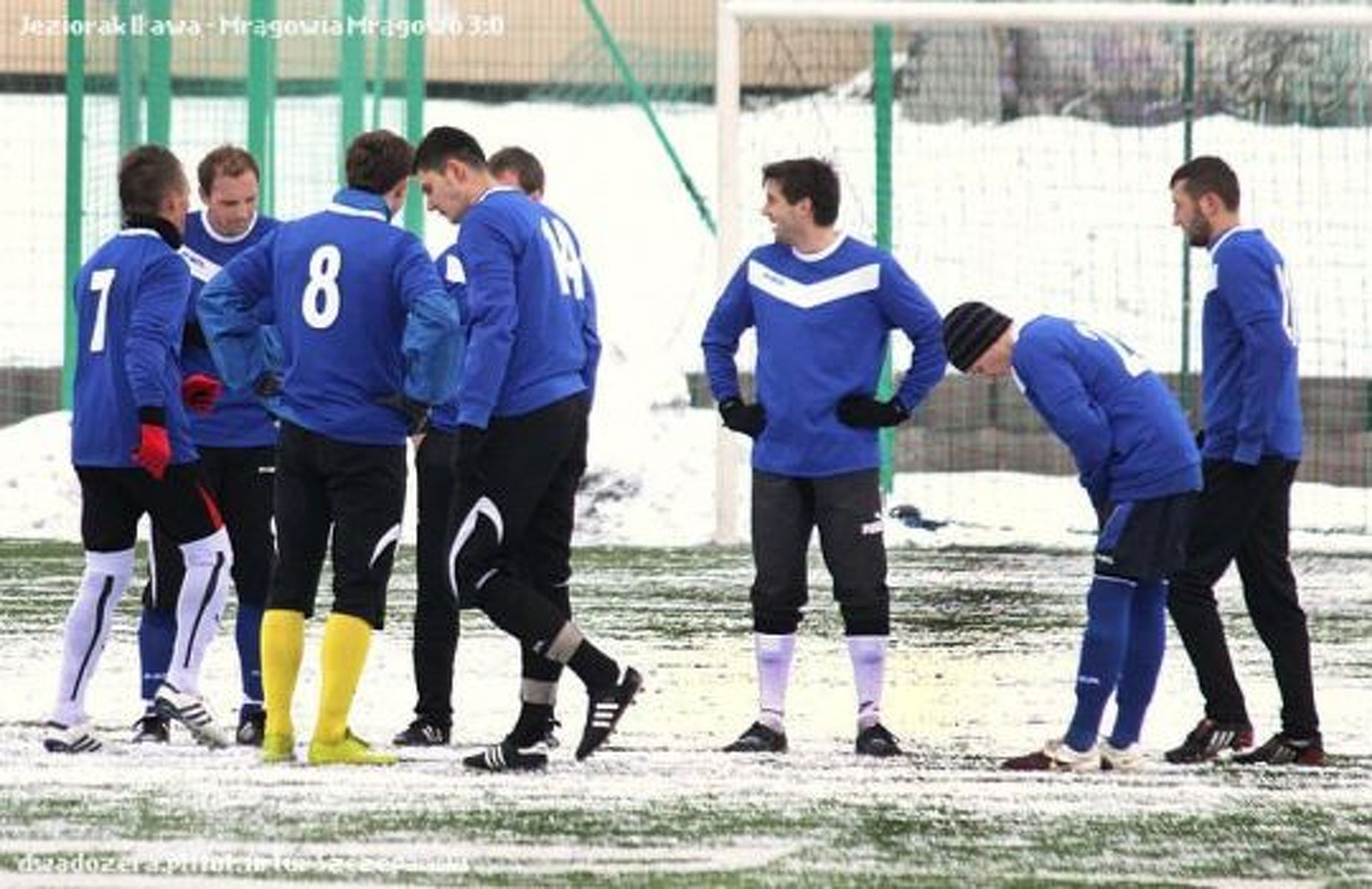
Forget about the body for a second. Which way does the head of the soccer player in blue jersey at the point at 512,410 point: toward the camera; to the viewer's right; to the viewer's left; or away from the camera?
to the viewer's left

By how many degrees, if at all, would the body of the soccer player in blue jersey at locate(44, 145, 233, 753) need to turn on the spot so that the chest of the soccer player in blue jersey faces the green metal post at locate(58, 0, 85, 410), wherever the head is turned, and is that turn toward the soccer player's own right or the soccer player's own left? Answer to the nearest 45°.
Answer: approximately 45° to the soccer player's own left

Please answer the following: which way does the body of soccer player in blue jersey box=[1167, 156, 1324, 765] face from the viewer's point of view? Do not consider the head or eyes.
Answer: to the viewer's left

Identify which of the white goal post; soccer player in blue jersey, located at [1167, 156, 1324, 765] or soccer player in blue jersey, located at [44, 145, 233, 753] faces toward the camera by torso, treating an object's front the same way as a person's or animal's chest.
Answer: the white goal post

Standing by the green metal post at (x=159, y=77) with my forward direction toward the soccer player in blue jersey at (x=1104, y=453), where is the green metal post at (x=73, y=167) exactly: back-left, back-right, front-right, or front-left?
back-right

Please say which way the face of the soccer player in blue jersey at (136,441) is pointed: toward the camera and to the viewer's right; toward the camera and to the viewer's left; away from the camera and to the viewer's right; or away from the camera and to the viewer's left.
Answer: away from the camera and to the viewer's right

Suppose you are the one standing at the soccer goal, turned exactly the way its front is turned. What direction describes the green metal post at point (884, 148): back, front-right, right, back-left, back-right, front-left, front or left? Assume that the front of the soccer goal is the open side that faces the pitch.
back

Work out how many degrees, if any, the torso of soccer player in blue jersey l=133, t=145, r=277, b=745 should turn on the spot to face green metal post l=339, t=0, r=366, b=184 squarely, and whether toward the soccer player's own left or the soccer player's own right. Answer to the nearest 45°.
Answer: approximately 180°

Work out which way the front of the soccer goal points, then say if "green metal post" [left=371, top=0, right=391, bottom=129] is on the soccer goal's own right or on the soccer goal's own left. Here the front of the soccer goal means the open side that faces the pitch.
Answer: on the soccer goal's own right

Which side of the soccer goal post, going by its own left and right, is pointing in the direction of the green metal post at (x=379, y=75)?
right

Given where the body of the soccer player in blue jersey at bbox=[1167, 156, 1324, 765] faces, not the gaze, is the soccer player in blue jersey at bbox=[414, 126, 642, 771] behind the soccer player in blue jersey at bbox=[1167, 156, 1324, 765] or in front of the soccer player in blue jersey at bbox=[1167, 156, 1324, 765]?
in front

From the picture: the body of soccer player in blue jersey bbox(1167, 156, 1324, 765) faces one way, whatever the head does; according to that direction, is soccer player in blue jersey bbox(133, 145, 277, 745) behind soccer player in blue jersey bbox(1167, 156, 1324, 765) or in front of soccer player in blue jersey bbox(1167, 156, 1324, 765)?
in front

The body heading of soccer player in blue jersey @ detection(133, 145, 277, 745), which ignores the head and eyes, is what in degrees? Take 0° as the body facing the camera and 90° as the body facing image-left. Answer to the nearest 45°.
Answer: approximately 0°

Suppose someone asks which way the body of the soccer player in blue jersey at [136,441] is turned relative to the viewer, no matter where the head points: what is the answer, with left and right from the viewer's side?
facing away from the viewer and to the right of the viewer
